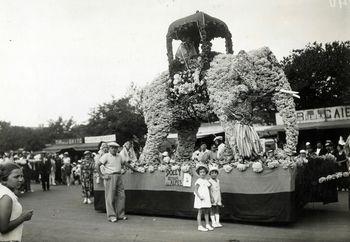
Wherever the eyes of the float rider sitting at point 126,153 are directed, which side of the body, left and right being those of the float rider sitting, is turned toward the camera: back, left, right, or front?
front

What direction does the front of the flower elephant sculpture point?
to the viewer's right

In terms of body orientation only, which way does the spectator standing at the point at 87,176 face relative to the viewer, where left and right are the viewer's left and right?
facing the viewer

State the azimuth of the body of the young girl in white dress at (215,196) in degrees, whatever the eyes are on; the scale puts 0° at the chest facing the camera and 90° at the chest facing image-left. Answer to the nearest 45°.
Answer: approximately 0°

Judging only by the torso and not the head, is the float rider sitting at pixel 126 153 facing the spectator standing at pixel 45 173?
no

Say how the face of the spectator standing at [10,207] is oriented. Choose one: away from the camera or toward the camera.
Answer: toward the camera

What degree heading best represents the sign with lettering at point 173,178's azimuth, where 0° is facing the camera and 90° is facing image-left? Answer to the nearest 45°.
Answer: approximately 0°
